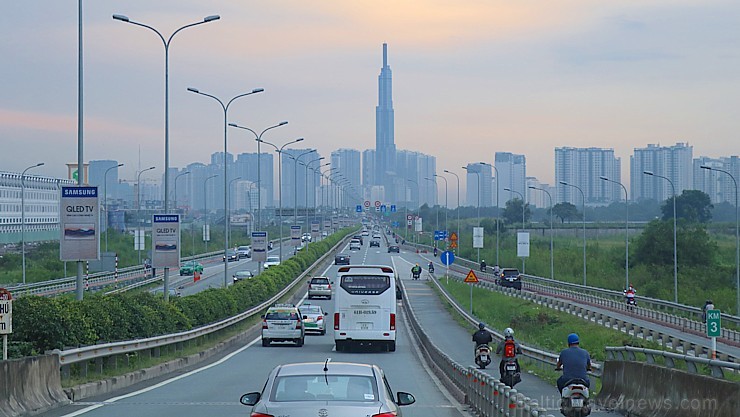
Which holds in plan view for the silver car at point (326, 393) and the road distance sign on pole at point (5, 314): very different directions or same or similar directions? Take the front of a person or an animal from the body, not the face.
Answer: very different directions

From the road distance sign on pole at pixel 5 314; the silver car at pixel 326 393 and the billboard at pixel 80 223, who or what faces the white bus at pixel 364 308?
the silver car

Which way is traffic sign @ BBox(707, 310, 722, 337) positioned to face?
toward the camera

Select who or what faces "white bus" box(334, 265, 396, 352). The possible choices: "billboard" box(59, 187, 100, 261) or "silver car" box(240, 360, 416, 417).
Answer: the silver car

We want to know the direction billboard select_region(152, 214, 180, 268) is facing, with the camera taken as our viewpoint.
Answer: facing the viewer

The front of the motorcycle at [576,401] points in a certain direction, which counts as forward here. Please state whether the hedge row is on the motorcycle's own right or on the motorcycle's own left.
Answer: on the motorcycle's own left

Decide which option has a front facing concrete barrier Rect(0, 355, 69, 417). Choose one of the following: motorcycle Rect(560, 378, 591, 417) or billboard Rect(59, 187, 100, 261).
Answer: the billboard

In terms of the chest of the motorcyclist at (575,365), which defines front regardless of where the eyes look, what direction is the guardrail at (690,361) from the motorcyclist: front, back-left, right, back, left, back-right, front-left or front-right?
right

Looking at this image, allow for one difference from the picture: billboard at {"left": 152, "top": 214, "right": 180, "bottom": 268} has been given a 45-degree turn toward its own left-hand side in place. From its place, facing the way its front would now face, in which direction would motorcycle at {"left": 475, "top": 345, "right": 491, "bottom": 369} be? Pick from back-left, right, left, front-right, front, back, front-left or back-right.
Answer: front

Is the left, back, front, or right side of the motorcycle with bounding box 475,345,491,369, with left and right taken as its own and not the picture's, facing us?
back

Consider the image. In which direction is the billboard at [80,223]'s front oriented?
toward the camera

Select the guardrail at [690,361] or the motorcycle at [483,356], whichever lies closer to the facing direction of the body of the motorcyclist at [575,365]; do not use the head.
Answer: the motorcycle

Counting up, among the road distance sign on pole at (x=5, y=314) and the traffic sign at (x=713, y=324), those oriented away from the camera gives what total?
0

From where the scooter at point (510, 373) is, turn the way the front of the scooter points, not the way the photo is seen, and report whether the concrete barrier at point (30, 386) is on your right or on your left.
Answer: on your left

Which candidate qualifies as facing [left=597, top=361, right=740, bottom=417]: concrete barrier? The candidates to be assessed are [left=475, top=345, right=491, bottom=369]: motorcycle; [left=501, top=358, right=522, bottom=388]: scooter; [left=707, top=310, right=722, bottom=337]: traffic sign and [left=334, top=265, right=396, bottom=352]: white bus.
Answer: the traffic sign
